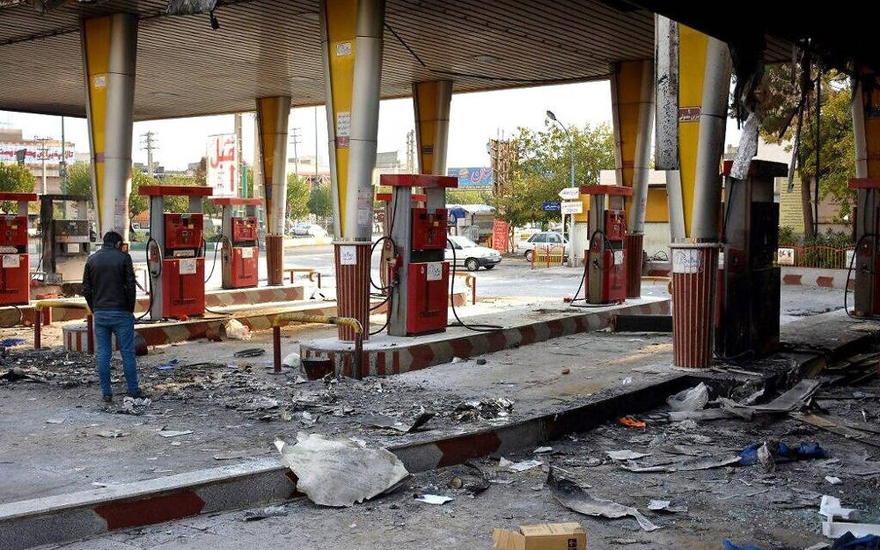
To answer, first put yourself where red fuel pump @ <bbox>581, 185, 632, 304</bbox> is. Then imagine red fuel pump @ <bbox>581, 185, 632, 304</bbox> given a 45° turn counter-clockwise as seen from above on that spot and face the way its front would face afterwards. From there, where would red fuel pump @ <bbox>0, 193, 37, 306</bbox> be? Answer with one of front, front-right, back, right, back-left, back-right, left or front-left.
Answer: back

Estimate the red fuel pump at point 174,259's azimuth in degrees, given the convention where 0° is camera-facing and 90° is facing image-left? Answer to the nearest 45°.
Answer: approximately 315°

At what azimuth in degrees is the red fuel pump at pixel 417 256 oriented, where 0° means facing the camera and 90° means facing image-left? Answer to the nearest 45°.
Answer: approximately 315°

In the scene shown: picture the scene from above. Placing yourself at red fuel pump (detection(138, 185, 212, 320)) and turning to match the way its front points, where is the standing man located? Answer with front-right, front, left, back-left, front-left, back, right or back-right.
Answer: front-right

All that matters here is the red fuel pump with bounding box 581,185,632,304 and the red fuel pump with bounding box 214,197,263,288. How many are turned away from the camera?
0

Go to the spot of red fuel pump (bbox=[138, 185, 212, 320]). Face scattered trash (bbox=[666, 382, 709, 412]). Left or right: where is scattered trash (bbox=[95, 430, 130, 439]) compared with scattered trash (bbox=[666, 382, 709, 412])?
right
